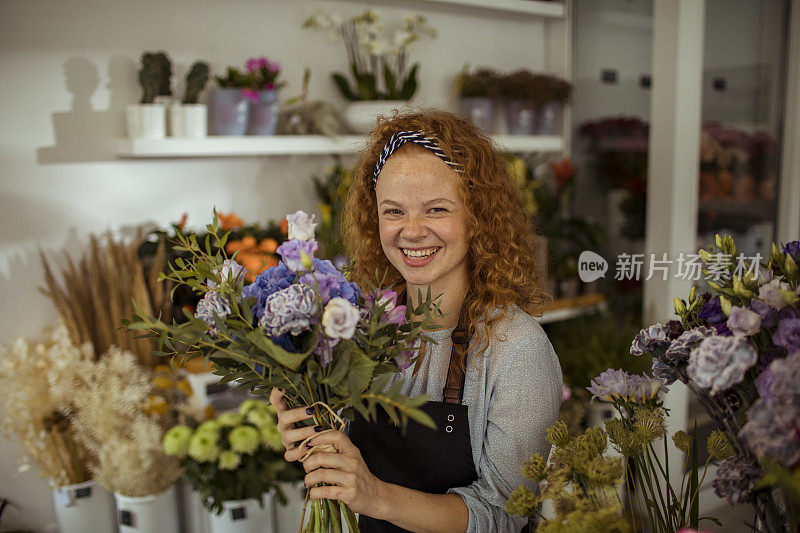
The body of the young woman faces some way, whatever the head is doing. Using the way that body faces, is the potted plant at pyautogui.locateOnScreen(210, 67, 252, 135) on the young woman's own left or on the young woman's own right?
on the young woman's own right

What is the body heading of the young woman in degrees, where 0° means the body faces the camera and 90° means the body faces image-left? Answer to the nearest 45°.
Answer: approximately 45°

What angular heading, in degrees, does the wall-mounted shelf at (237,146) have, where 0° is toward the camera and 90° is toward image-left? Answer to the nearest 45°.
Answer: approximately 0°

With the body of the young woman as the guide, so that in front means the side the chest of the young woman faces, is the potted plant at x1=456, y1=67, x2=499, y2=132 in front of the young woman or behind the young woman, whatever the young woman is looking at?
behind
